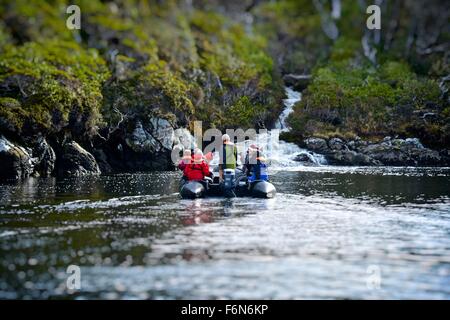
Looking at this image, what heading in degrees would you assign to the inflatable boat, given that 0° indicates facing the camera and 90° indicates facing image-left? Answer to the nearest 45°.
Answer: approximately 180°

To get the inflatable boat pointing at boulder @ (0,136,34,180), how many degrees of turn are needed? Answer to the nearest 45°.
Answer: approximately 45° to its left

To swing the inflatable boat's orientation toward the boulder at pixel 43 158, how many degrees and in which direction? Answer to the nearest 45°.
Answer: approximately 45° to its left
